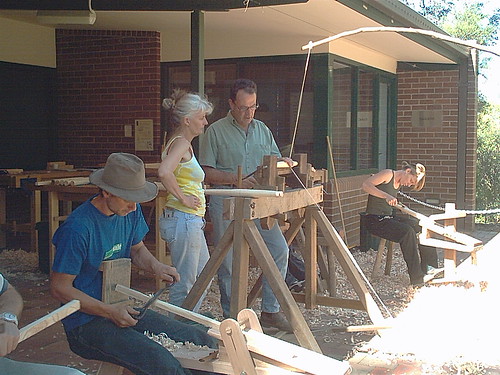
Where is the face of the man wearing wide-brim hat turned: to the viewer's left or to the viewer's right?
to the viewer's right

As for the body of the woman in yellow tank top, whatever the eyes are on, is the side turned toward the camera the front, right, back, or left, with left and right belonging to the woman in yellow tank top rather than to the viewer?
right

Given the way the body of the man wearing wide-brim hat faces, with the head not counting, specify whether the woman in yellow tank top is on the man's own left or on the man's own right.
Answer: on the man's own left

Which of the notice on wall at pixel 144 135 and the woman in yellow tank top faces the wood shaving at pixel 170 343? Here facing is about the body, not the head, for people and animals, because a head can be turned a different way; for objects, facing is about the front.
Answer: the notice on wall

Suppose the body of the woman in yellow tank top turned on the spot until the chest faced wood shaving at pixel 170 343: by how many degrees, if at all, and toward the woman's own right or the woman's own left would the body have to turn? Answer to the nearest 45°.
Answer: approximately 90° to the woman's own right

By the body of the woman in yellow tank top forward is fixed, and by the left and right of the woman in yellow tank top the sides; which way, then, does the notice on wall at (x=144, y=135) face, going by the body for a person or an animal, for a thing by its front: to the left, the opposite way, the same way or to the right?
to the right

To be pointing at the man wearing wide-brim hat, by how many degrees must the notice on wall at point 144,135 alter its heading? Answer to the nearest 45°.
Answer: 0° — it already faces them

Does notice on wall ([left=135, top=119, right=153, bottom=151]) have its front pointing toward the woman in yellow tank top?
yes

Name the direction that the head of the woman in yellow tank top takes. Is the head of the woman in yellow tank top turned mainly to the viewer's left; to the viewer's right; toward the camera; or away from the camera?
to the viewer's right

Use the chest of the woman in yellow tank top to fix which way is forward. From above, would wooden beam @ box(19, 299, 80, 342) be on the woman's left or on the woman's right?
on the woman's right

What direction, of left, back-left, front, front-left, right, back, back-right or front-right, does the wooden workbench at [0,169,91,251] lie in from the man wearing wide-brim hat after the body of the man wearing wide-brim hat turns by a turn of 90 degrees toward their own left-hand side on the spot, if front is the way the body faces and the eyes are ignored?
front-left

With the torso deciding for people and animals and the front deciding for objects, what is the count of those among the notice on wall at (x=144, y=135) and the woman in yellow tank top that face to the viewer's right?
1

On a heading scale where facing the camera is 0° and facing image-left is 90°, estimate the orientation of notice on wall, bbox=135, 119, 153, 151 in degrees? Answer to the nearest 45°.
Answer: approximately 0°
